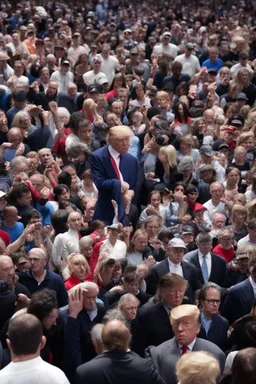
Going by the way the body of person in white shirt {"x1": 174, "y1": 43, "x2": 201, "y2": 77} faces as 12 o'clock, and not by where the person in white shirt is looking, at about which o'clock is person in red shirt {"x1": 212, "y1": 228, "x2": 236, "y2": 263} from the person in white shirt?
The person in red shirt is roughly at 12 o'clock from the person in white shirt.

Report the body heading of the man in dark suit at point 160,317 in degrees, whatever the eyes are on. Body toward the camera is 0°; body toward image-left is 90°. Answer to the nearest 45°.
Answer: approximately 315°

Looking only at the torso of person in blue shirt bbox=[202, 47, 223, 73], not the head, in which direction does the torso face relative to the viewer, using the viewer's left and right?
facing the viewer

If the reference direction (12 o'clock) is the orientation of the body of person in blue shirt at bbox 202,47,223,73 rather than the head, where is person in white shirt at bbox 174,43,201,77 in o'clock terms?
The person in white shirt is roughly at 2 o'clock from the person in blue shirt.

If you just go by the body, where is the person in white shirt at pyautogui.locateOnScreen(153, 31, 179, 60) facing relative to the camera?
toward the camera

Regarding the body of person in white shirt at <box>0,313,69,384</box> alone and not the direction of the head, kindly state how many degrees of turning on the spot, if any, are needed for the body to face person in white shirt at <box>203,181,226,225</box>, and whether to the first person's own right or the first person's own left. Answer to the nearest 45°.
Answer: approximately 45° to the first person's own right

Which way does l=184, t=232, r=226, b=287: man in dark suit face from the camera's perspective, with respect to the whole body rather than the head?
toward the camera

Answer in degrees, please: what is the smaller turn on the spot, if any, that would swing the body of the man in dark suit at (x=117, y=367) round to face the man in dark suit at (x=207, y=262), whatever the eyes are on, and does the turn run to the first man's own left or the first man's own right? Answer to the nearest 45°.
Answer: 0° — they already face them

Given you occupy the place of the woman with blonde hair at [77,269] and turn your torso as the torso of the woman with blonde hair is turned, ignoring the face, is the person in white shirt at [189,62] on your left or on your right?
on your left

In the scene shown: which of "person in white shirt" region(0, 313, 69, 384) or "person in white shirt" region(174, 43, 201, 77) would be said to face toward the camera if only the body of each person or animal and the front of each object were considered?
"person in white shirt" region(174, 43, 201, 77)

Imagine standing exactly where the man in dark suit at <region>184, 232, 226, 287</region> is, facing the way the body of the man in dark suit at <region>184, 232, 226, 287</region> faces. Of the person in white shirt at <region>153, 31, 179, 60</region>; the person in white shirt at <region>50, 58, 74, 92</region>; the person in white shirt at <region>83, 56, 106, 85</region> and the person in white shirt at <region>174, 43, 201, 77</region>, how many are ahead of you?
0

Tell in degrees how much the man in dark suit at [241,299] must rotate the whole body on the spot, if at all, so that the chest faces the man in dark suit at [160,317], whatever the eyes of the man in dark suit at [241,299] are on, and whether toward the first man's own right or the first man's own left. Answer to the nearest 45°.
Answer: approximately 90° to the first man's own right

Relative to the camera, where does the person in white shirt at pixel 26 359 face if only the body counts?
away from the camera

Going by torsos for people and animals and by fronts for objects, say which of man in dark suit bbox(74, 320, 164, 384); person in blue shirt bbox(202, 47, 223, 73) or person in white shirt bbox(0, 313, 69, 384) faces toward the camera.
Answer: the person in blue shirt

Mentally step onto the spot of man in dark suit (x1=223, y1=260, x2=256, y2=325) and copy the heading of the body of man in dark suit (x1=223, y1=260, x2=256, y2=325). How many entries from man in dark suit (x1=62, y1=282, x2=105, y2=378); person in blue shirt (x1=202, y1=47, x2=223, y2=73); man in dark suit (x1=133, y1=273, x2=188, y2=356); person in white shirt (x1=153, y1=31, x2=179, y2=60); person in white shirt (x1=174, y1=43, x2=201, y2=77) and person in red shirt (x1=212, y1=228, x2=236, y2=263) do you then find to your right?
2

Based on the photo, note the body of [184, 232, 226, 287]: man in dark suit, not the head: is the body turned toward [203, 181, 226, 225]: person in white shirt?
no

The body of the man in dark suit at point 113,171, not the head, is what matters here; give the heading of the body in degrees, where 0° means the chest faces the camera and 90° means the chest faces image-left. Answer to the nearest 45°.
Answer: approximately 315°

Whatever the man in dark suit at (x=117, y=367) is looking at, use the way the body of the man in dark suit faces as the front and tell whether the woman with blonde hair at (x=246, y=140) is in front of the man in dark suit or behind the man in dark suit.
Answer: in front

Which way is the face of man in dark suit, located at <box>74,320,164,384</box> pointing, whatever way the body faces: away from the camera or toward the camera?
away from the camera

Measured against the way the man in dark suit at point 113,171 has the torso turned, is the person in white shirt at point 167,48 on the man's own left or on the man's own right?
on the man's own left
